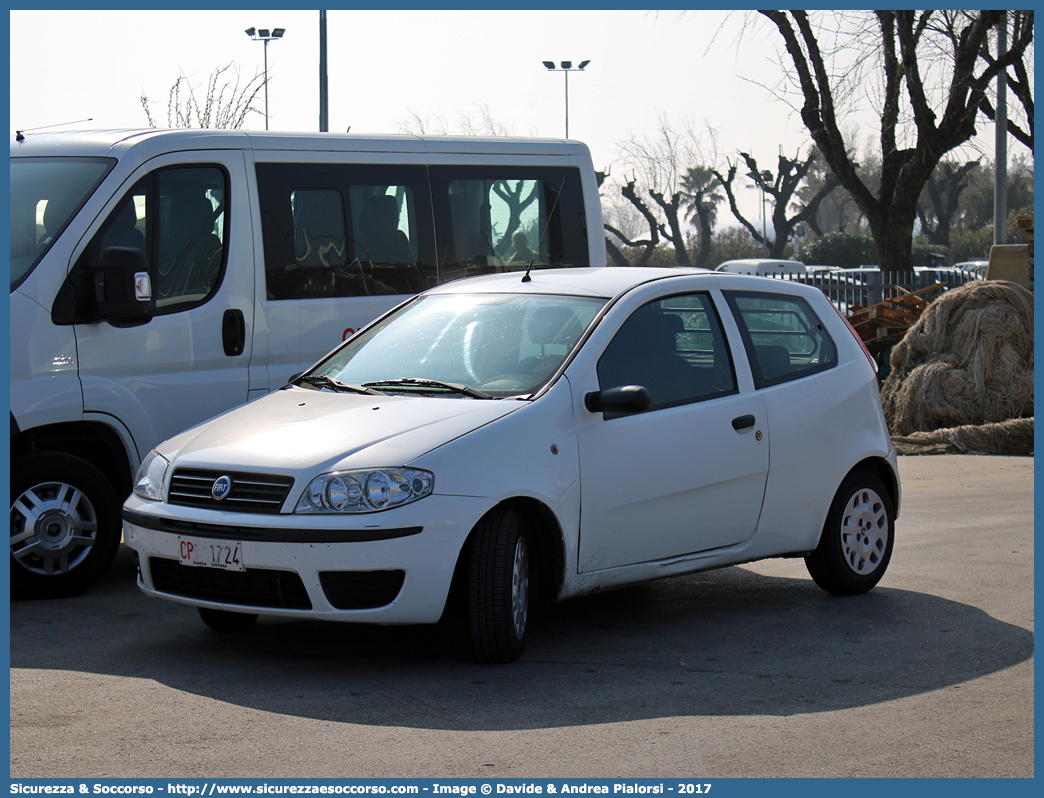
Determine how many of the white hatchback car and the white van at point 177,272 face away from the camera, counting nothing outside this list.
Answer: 0

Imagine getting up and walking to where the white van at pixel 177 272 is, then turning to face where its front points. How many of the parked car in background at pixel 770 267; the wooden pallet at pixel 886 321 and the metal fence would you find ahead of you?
0

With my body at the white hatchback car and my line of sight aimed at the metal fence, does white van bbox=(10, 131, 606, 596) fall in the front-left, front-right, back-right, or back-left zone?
front-left

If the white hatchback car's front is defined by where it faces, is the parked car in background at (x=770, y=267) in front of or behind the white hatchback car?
behind

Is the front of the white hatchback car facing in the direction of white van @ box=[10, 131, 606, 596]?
no

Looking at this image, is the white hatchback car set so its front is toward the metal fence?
no

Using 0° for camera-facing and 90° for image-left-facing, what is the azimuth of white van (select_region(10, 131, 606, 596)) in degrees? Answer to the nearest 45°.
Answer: approximately 45°

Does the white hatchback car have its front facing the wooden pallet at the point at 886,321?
no

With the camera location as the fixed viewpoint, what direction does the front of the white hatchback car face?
facing the viewer and to the left of the viewer

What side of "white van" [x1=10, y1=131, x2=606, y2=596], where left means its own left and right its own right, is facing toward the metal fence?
back

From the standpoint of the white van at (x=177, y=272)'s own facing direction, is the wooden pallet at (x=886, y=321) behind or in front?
behind

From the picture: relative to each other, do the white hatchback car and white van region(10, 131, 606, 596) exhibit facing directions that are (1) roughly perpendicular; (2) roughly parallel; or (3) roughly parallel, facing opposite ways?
roughly parallel
